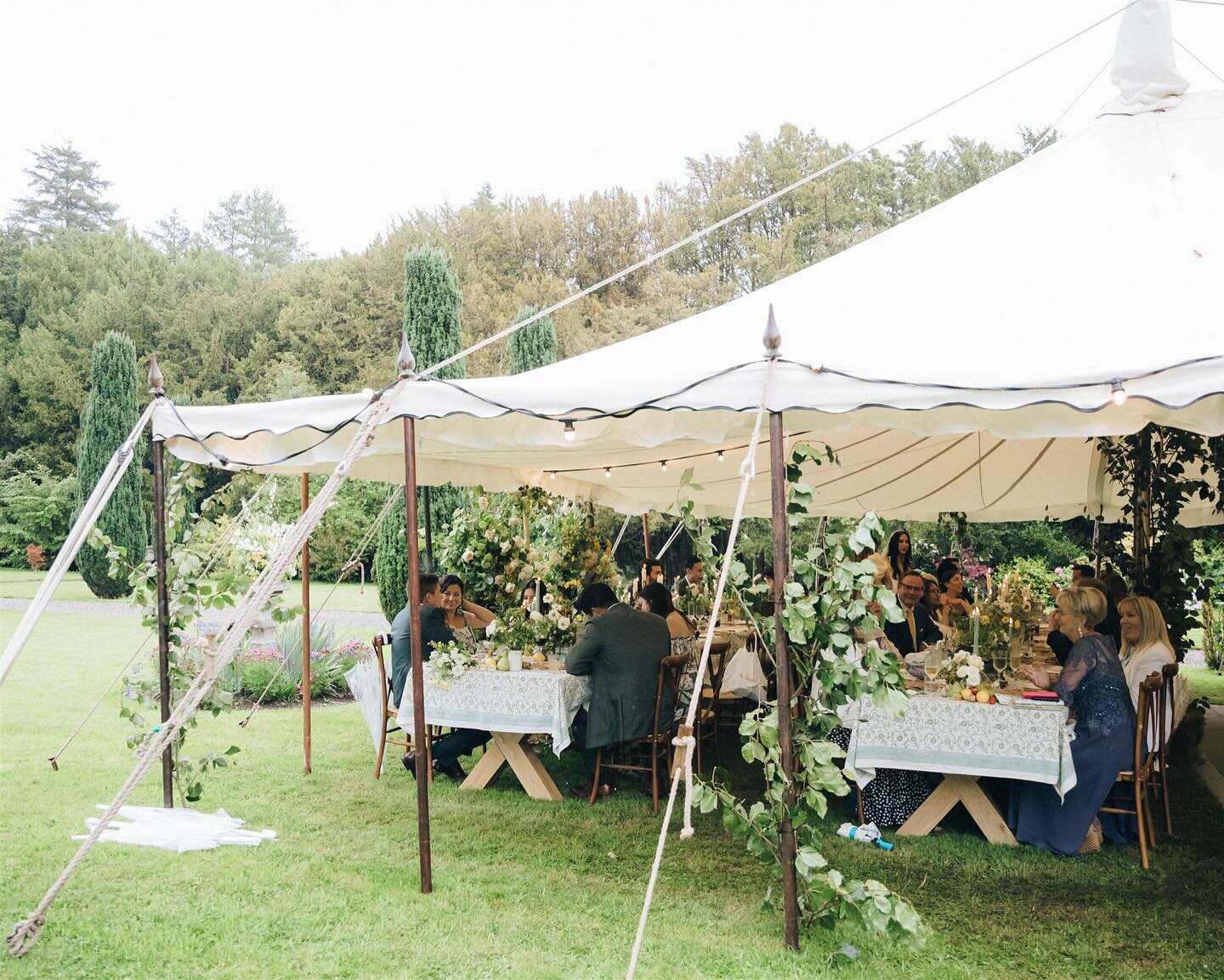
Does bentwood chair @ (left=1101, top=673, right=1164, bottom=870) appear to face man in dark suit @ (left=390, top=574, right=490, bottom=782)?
yes

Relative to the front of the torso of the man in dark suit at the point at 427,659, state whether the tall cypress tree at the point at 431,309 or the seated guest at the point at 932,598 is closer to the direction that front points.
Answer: the seated guest

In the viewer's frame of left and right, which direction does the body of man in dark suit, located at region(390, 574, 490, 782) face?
facing to the right of the viewer

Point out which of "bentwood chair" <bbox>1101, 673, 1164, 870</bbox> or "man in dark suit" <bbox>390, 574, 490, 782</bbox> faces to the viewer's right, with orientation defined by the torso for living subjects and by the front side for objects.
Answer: the man in dark suit

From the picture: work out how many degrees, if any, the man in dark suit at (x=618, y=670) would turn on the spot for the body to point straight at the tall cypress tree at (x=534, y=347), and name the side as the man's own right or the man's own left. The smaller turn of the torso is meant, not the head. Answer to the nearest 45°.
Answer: approximately 45° to the man's own right

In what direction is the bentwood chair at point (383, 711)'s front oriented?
to the viewer's right

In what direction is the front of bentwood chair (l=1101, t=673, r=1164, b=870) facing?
to the viewer's left

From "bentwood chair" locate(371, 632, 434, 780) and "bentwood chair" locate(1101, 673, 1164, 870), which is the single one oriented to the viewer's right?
"bentwood chair" locate(371, 632, 434, 780)

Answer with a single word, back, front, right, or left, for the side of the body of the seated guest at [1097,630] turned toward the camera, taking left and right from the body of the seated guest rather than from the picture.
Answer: left

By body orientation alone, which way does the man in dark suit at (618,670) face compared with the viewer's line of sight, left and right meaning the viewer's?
facing away from the viewer and to the left of the viewer
